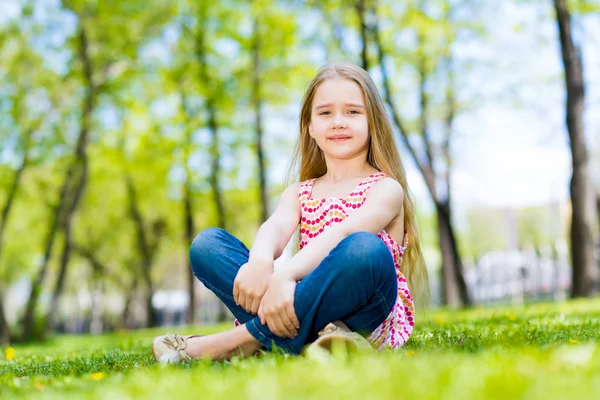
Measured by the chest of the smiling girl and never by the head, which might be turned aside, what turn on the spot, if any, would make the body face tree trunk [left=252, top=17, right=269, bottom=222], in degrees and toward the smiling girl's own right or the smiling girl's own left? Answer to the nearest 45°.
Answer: approximately 135° to the smiling girl's own right

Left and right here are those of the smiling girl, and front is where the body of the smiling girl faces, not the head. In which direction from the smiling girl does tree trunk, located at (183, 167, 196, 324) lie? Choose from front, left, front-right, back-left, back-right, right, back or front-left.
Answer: back-right

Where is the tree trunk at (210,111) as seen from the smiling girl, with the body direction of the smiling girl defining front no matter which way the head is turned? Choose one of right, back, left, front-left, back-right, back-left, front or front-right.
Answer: back-right

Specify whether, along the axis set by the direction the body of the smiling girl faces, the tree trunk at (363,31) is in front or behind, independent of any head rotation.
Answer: behind

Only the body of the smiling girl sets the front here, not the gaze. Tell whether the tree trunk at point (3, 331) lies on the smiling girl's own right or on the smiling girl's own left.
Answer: on the smiling girl's own right

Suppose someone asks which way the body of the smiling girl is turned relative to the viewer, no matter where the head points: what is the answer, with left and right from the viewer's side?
facing the viewer and to the left of the viewer

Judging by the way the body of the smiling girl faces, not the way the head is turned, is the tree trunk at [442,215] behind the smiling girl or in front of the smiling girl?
behind

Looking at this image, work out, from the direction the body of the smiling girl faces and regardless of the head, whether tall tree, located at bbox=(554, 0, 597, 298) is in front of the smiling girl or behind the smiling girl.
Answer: behind

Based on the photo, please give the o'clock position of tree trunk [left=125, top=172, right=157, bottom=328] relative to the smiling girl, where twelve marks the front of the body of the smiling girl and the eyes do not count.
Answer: The tree trunk is roughly at 4 o'clock from the smiling girl.

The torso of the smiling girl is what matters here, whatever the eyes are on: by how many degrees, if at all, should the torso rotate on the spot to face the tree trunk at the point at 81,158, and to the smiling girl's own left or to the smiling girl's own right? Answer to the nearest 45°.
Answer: approximately 135° to the smiling girl's own right
